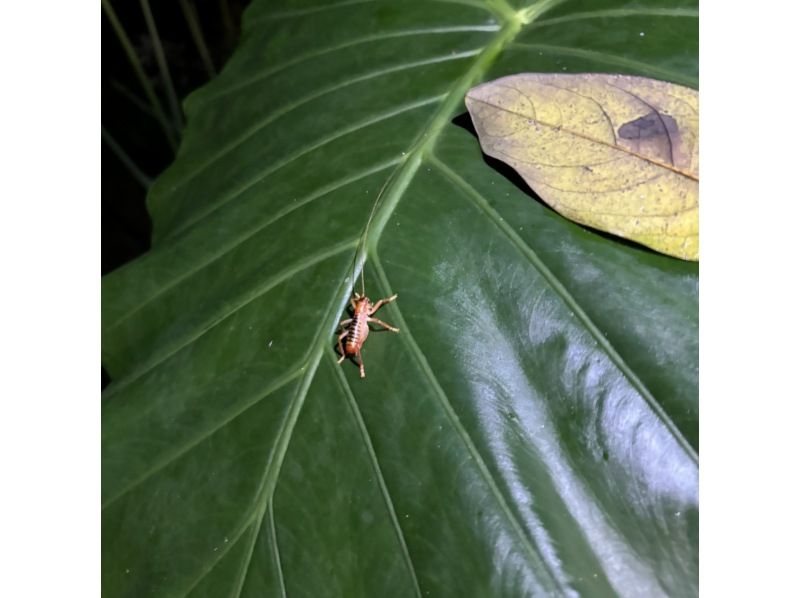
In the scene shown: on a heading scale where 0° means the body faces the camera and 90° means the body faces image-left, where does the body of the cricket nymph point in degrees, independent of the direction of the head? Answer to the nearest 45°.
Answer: approximately 180°

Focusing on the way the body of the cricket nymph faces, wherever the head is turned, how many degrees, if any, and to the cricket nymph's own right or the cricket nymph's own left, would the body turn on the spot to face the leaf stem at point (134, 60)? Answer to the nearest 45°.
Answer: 0° — it already faces it

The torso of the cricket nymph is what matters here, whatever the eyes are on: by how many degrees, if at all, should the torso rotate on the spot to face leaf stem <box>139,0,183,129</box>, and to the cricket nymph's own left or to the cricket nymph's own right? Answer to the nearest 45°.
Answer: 0° — it already faces it
